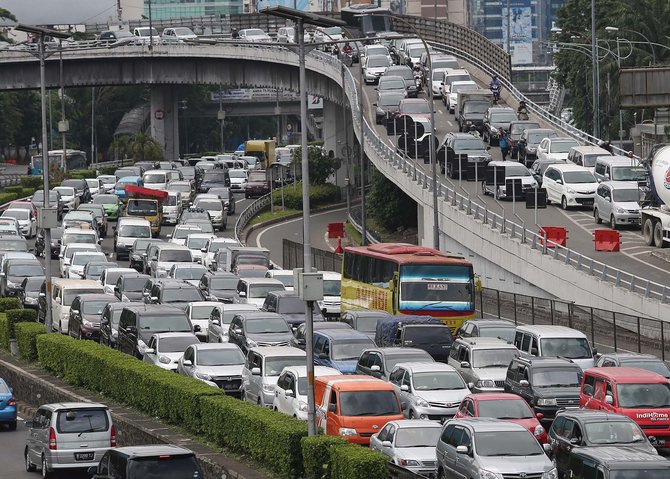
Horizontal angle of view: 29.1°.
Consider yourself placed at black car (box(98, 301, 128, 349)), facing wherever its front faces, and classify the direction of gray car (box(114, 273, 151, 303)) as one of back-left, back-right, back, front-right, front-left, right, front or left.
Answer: back-left

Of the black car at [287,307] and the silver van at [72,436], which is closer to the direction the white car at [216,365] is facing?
the silver van

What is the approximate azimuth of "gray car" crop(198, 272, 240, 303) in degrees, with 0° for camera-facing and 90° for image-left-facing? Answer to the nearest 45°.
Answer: approximately 315°

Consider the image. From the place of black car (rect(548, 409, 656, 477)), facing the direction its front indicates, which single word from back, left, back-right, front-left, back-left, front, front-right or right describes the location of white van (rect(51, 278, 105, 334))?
back

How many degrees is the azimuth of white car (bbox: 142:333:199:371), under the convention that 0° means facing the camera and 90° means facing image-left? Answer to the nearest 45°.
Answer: approximately 315°

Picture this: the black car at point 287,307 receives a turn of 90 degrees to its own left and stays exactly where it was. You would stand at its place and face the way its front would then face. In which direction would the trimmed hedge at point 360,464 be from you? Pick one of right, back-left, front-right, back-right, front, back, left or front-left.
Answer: back-right

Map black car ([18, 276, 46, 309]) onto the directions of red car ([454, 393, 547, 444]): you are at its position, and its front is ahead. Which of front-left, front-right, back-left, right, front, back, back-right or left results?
back

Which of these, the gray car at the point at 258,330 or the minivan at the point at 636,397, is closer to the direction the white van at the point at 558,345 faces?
the minivan

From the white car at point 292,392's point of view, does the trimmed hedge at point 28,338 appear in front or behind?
behind

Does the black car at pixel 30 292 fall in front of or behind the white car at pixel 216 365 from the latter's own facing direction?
behind
